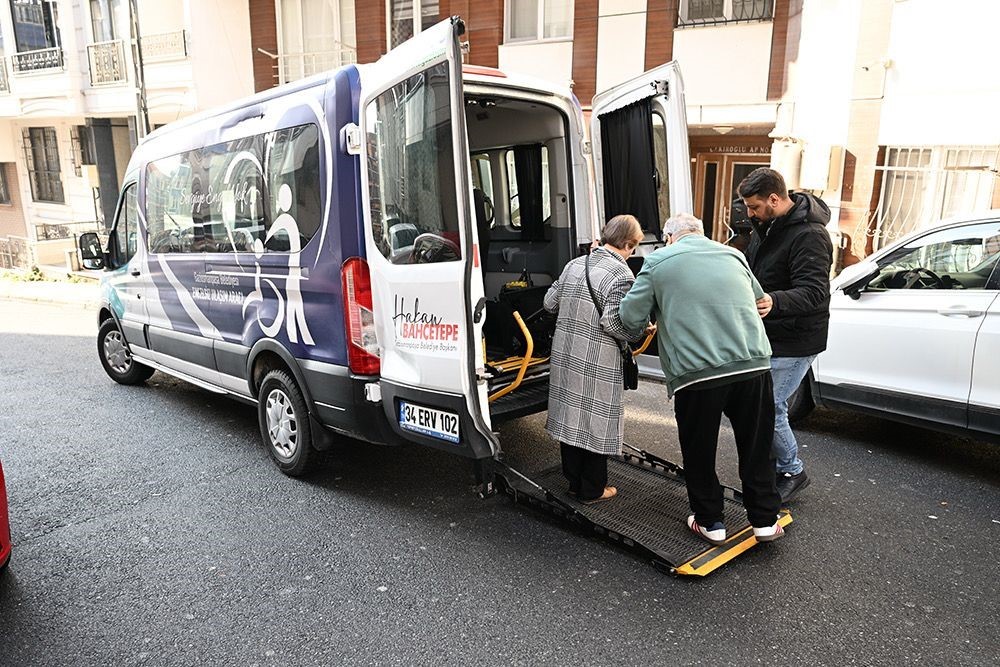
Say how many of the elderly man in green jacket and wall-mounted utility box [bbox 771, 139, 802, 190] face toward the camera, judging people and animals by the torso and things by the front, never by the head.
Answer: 1

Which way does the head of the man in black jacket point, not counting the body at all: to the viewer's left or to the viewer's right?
to the viewer's left

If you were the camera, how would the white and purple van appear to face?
facing away from the viewer and to the left of the viewer

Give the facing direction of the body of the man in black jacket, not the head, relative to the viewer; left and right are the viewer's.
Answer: facing to the left of the viewer

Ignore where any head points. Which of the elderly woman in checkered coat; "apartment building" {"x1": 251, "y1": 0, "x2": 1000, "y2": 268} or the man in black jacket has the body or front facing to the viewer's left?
the man in black jacket

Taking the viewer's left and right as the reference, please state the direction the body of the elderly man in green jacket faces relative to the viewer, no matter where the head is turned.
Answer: facing away from the viewer and to the left of the viewer

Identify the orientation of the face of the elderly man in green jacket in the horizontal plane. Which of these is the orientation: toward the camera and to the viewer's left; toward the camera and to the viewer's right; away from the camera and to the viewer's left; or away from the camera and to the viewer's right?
away from the camera and to the viewer's left

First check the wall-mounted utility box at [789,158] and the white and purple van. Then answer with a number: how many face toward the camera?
1

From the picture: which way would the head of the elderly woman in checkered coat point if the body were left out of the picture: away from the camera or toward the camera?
away from the camera
